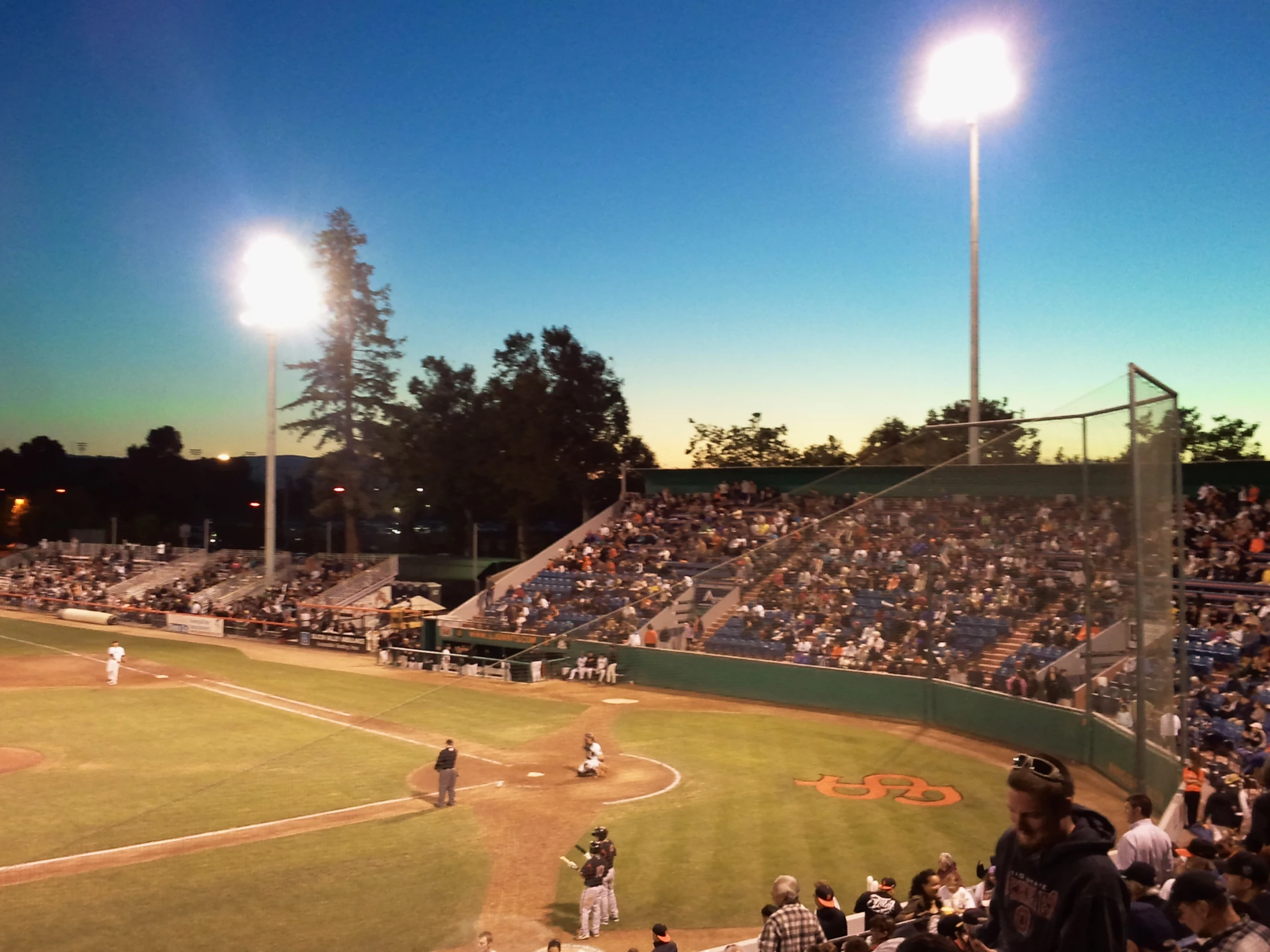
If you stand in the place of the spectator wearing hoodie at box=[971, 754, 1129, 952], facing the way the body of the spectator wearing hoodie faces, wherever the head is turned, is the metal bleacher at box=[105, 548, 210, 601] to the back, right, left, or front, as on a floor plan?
right

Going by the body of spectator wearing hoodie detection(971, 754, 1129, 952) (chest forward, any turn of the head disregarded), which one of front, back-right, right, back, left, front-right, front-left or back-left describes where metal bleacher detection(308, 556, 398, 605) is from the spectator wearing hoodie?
right

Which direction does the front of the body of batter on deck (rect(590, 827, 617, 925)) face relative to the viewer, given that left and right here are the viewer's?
facing away from the viewer and to the left of the viewer

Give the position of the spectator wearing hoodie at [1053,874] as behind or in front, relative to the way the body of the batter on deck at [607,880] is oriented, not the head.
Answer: behind

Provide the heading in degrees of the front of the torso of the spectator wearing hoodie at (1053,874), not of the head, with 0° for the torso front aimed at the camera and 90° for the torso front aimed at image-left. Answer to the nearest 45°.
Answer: approximately 45°

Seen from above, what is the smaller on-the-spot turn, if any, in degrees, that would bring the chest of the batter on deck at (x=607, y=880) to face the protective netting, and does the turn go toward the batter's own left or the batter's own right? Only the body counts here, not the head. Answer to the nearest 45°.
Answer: approximately 90° to the batter's own right
